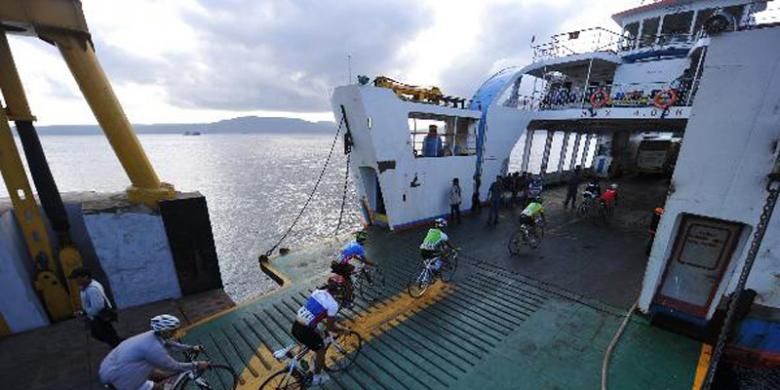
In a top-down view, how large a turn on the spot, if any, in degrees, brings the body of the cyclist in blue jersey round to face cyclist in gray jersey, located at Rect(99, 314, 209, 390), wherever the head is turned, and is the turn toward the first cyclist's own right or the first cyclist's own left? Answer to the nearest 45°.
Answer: approximately 135° to the first cyclist's own left

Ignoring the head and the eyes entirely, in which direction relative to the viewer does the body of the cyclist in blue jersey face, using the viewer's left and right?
facing away from the viewer and to the right of the viewer

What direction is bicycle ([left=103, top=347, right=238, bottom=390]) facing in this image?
to the viewer's right

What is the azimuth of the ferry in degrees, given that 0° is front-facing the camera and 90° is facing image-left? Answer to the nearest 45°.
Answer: approximately 45°
